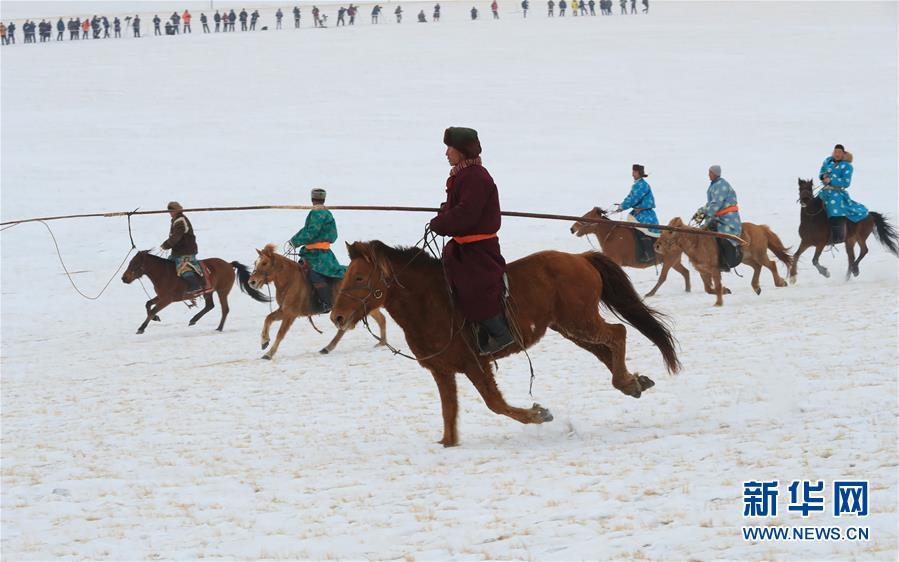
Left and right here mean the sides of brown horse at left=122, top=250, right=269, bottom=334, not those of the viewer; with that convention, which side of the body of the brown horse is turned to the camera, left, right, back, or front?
left

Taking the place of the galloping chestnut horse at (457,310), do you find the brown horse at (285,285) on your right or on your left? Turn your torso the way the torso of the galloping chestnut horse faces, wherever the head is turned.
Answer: on your right

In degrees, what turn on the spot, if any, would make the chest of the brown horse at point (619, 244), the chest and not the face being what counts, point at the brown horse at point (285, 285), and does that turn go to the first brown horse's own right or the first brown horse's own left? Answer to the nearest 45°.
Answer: approximately 45° to the first brown horse's own left

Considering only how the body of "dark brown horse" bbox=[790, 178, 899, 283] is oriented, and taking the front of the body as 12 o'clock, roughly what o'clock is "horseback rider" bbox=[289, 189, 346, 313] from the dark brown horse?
The horseback rider is roughly at 12 o'clock from the dark brown horse.

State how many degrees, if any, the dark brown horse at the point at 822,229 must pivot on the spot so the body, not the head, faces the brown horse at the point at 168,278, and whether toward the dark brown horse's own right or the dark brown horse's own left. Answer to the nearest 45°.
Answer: approximately 45° to the dark brown horse's own right

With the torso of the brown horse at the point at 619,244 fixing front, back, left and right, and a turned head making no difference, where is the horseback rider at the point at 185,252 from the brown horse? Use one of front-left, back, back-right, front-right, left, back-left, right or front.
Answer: front

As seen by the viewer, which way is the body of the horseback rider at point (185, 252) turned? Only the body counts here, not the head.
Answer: to the viewer's left

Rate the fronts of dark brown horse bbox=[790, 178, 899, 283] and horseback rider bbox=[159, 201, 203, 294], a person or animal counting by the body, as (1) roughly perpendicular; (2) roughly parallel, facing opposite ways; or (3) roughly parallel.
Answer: roughly parallel

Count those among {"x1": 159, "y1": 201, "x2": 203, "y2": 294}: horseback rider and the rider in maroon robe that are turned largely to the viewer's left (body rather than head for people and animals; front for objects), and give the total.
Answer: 2

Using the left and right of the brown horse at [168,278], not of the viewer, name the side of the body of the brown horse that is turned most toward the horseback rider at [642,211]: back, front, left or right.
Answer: back

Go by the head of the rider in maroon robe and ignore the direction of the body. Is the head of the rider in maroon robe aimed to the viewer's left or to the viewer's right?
to the viewer's left

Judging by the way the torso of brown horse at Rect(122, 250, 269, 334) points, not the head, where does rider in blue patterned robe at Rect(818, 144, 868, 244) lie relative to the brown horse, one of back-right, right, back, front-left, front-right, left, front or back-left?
back

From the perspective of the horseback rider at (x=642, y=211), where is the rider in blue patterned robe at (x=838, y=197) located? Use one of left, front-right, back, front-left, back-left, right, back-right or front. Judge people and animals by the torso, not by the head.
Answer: back

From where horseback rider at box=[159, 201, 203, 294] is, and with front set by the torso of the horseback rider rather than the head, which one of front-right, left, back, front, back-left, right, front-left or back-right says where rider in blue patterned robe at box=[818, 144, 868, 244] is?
back

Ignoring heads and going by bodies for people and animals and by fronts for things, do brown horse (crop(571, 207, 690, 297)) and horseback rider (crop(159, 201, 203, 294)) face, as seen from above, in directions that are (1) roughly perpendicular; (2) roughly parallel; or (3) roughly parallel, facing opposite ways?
roughly parallel

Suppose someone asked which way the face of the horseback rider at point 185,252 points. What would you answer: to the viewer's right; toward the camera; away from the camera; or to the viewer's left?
to the viewer's left

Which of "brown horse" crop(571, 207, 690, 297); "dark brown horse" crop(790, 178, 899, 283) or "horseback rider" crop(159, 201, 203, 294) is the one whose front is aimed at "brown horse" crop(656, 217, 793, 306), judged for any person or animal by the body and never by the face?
the dark brown horse

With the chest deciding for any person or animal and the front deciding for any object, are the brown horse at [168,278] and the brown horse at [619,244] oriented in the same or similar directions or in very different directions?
same or similar directions

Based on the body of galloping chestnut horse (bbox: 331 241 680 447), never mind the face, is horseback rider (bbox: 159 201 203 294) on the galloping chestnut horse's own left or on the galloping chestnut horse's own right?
on the galloping chestnut horse's own right

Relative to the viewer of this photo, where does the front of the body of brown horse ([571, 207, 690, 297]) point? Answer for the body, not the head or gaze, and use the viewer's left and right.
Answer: facing to the left of the viewer
